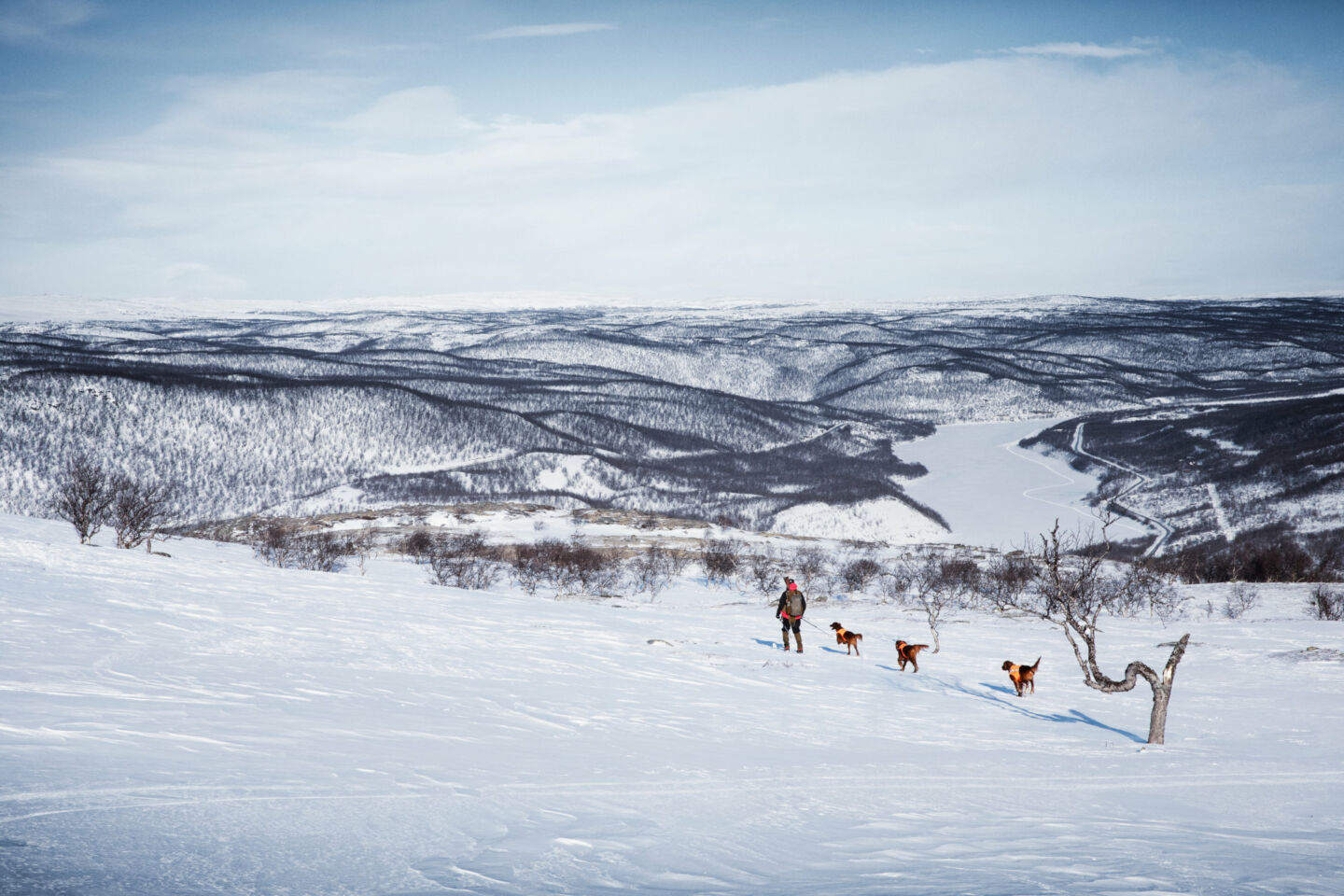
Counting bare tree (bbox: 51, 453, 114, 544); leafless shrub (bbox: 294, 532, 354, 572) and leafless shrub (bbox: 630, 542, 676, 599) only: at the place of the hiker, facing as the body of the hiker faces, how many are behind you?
0

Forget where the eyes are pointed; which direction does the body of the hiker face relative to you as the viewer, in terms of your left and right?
facing away from the viewer and to the left of the viewer

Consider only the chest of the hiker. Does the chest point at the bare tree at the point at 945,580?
no

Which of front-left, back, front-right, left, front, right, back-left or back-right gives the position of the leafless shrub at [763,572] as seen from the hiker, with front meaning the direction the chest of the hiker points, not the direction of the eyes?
front-right

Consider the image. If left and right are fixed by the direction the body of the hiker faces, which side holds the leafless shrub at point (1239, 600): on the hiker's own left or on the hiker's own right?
on the hiker's own right

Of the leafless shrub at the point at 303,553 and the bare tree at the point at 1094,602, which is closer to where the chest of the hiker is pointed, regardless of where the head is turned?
the leafless shrub

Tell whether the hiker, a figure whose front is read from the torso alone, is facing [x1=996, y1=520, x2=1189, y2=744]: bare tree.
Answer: no

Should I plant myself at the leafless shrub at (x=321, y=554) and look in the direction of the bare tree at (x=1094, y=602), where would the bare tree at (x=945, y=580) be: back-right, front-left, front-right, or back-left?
front-left

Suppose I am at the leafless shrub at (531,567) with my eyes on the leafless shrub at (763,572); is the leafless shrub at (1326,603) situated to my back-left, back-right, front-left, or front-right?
front-right

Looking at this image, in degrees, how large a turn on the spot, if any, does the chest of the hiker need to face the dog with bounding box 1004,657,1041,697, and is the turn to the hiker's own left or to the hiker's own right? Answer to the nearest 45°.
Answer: approximately 180°

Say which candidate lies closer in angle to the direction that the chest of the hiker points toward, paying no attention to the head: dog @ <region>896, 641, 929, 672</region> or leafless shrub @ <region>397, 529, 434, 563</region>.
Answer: the leafless shrub
